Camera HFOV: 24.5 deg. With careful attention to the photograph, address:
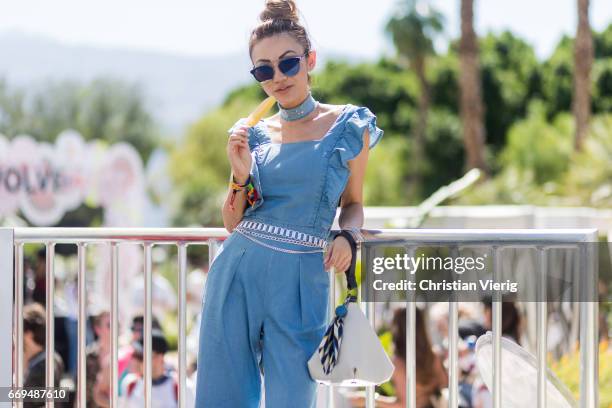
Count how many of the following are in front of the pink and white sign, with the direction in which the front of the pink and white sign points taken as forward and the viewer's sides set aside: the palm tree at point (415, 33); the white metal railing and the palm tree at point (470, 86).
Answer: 1

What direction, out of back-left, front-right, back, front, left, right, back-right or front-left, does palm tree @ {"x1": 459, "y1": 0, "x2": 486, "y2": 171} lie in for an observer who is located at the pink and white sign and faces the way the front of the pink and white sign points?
back-left

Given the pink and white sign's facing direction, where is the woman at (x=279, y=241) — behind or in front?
in front

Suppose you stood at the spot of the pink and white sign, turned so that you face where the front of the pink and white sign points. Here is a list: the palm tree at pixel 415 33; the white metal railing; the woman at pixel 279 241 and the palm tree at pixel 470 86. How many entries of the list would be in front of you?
2

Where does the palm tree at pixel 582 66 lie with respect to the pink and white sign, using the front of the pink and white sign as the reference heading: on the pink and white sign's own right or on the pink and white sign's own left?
on the pink and white sign's own left

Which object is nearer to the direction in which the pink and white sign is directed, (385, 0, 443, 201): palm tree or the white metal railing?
the white metal railing

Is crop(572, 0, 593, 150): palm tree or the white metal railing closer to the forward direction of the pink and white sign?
the white metal railing

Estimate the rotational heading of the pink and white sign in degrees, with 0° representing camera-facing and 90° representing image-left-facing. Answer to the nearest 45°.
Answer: approximately 0°

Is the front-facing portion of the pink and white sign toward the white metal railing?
yes

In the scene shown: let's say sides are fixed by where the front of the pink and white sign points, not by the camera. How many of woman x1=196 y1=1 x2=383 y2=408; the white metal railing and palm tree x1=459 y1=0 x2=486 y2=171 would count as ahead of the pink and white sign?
2

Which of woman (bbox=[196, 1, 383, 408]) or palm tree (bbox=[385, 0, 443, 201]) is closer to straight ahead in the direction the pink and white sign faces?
the woman
